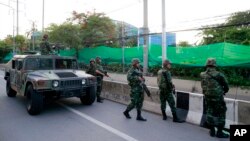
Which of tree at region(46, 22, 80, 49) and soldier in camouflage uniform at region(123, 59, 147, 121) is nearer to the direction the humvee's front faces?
the soldier in camouflage uniform

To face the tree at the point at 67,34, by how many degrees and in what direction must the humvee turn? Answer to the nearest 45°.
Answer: approximately 135° to its left

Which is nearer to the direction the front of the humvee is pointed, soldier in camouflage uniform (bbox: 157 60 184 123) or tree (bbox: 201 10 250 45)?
the soldier in camouflage uniform

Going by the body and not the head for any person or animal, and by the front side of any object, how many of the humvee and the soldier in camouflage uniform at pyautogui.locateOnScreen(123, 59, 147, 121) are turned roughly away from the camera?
0

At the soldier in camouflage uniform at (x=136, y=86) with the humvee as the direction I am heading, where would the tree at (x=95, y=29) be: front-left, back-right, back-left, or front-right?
front-right

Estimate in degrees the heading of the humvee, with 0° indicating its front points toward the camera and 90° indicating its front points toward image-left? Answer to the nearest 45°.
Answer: approximately 315°
